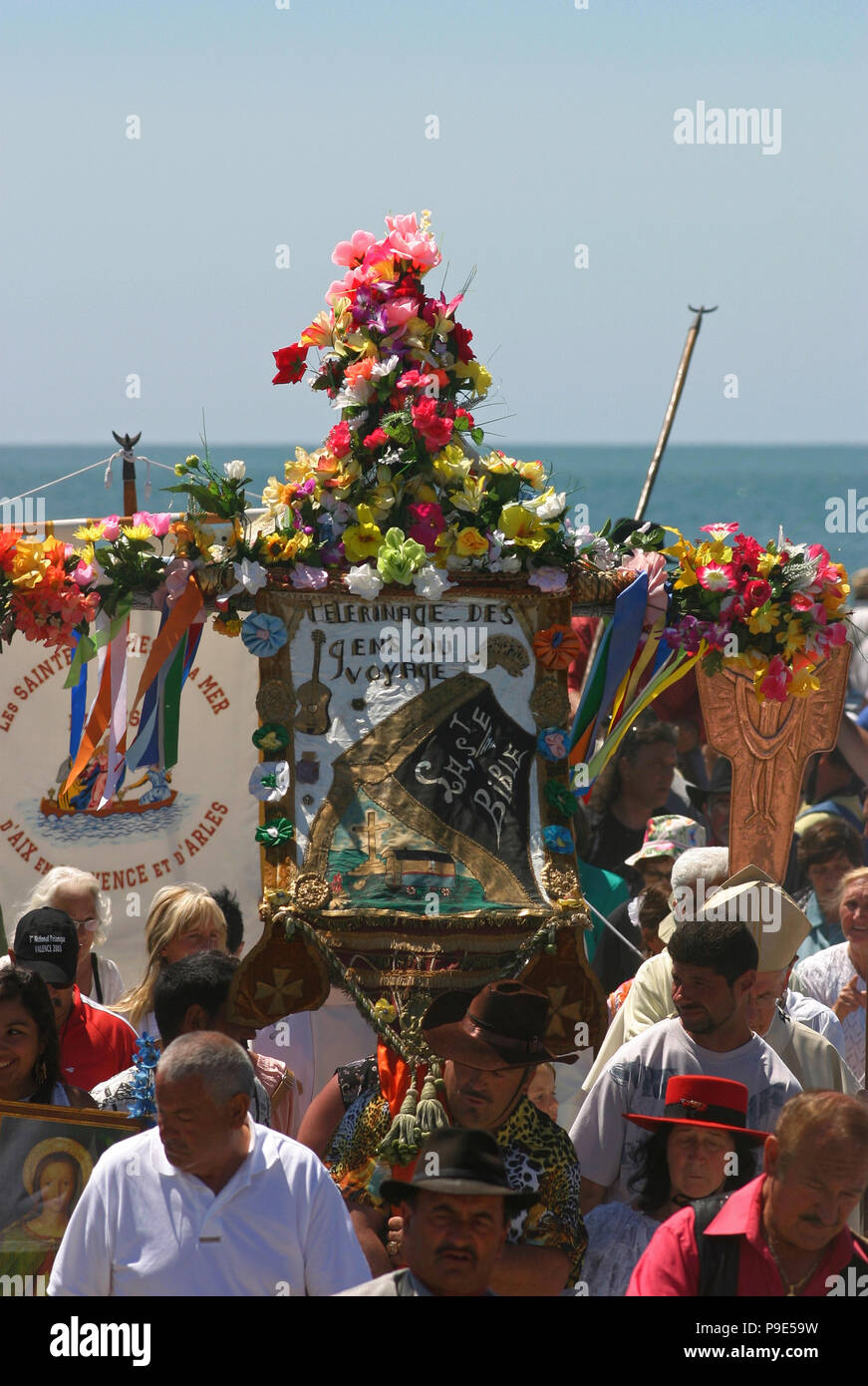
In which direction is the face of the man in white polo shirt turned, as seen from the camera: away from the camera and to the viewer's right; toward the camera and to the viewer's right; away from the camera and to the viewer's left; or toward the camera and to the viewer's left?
toward the camera and to the viewer's left

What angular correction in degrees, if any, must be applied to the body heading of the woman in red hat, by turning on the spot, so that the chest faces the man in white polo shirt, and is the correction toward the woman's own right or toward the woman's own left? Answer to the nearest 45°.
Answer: approximately 45° to the woman's own right

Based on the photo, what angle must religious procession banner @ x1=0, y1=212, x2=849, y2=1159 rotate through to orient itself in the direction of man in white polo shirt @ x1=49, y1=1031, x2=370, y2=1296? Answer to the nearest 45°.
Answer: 0° — it already faces them

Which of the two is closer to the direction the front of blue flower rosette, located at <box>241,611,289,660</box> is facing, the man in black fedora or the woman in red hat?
the man in black fedora

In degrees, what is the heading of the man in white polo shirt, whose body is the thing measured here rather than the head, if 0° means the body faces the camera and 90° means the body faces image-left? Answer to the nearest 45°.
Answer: approximately 0°
